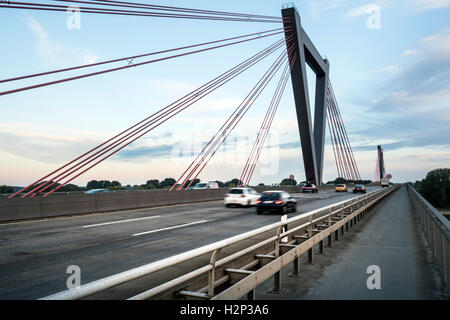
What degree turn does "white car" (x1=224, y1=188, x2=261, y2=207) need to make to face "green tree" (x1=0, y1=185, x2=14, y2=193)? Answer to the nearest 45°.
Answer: approximately 90° to its left

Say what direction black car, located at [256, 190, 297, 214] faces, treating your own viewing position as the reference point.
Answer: facing away from the viewer and to the right of the viewer

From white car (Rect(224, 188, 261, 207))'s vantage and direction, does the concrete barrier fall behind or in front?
behind

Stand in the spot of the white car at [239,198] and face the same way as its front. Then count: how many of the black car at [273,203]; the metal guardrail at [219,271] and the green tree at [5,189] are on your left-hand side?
1

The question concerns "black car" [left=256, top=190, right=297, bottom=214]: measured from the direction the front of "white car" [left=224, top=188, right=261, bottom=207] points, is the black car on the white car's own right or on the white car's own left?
on the white car's own right

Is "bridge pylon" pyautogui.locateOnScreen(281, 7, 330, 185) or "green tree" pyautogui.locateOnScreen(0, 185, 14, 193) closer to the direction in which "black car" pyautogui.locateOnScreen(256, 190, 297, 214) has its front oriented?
the bridge pylon

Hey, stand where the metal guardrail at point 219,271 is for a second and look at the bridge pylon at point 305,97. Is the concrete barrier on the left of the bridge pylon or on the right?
left

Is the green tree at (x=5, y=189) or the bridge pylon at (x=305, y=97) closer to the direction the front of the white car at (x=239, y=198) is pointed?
the bridge pylon

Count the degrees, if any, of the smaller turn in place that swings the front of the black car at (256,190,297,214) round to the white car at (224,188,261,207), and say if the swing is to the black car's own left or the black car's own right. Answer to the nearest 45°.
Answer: approximately 90° to the black car's own left

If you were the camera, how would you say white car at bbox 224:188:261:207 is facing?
facing away from the viewer and to the right of the viewer
